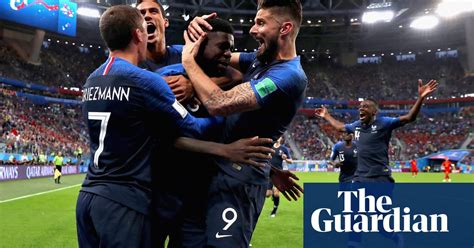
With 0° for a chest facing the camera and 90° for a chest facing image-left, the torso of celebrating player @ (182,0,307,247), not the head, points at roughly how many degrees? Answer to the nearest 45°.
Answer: approximately 45°

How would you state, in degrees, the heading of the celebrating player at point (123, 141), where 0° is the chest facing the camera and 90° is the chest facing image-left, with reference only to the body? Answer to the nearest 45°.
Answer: approximately 225°

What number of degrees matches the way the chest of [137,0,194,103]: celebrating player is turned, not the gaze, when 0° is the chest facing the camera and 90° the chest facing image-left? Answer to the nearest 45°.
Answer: approximately 45°

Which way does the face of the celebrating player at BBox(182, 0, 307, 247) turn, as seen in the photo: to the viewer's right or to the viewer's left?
to the viewer's left

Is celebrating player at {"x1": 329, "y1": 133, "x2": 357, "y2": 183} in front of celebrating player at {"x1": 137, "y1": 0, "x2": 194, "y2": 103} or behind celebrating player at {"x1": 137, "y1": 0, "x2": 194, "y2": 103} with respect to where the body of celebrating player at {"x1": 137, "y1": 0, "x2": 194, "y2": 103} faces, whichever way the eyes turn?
behind

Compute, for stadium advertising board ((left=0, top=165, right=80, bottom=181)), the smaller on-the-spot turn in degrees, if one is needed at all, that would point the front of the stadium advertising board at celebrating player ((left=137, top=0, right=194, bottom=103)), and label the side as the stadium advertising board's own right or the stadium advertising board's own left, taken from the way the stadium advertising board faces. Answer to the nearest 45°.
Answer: approximately 45° to the stadium advertising board's own right

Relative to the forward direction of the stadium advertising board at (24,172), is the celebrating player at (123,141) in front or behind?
in front

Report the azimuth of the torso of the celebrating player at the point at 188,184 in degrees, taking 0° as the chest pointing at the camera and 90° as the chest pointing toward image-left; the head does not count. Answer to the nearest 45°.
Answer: approximately 315°
